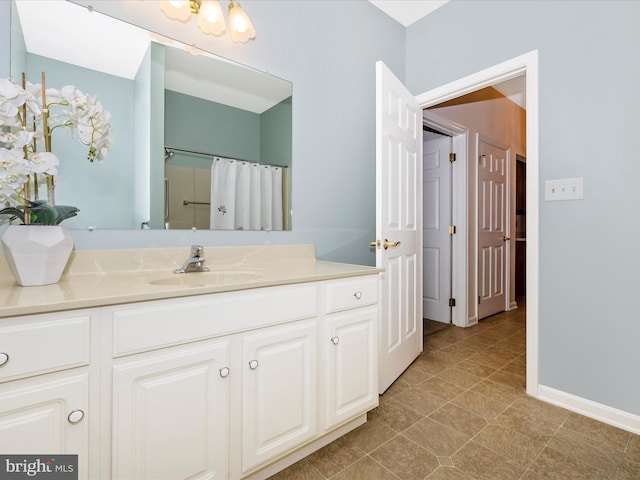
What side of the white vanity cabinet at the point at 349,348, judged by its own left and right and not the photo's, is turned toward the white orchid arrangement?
right

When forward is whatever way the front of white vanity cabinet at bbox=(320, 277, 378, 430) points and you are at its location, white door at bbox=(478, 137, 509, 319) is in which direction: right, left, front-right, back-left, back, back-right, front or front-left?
left

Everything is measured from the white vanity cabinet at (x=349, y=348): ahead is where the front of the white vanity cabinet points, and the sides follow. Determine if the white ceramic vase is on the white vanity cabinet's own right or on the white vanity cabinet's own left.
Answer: on the white vanity cabinet's own right

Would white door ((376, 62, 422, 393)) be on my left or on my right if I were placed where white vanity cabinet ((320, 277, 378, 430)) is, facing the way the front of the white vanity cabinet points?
on my left

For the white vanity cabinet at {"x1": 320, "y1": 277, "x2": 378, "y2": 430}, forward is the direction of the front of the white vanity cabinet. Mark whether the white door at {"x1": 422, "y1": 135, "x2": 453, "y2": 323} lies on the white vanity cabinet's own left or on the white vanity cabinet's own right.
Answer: on the white vanity cabinet's own left

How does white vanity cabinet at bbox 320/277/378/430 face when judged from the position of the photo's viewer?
facing the viewer and to the right of the viewer
